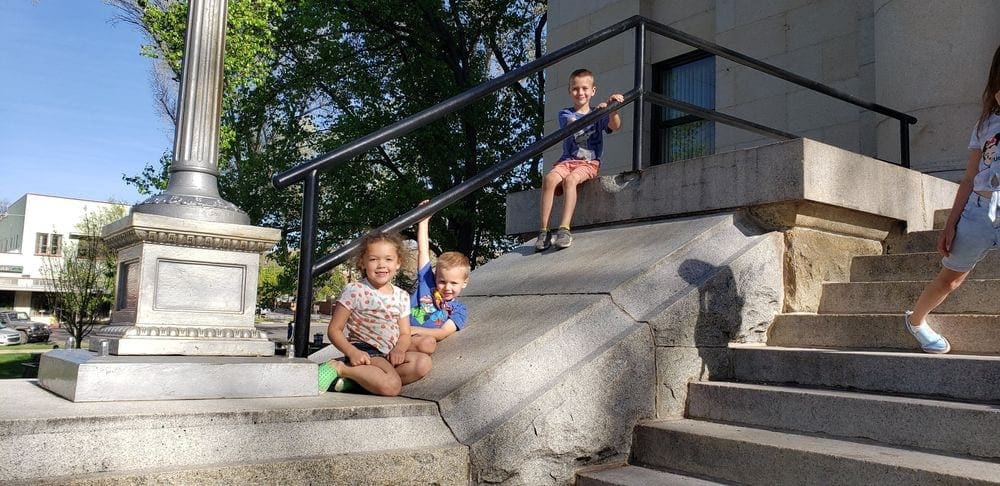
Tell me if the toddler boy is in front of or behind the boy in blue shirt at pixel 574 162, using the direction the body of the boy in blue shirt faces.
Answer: in front

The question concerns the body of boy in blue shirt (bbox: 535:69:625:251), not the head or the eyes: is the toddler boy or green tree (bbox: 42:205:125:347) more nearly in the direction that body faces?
the toddler boy

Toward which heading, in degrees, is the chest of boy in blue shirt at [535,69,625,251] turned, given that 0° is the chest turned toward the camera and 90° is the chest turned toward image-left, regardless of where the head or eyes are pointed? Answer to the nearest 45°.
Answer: approximately 45°

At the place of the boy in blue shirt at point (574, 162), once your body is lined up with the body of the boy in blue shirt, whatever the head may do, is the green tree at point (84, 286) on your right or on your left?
on your right

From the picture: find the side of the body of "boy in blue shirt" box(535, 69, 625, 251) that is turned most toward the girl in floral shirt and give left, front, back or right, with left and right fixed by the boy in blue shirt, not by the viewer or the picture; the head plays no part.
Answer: front

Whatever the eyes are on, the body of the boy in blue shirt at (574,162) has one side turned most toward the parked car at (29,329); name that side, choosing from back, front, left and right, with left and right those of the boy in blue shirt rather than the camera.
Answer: right
